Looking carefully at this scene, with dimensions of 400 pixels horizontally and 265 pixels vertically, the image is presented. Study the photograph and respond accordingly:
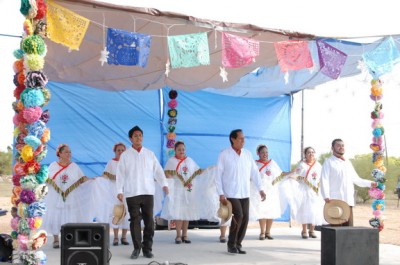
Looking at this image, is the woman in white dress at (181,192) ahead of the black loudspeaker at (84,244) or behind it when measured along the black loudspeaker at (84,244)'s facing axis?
behind

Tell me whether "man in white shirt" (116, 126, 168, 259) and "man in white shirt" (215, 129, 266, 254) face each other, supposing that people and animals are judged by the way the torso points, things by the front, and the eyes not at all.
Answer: no

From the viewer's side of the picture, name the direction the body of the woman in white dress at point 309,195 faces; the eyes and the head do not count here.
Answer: toward the camera

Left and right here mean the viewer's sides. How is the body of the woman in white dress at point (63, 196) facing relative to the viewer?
facing the viewer

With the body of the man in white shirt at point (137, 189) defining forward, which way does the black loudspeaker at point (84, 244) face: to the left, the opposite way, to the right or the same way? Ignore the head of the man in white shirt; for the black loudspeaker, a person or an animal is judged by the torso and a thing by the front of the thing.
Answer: the same way

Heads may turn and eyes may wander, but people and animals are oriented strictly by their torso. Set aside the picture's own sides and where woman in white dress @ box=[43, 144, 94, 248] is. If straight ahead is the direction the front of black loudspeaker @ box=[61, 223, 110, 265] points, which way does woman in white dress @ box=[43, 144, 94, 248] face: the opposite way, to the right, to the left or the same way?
the same way

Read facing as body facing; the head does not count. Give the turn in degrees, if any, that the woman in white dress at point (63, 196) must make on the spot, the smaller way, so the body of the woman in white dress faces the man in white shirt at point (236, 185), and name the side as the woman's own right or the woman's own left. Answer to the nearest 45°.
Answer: approximately 45° to the woman's own left

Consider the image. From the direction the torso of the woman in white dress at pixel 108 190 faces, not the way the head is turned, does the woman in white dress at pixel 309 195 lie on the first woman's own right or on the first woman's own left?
on the first woman's own left

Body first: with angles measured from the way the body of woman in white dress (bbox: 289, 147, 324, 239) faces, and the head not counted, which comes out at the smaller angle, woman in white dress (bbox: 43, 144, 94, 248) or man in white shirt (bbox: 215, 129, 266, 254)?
the man in white shirt

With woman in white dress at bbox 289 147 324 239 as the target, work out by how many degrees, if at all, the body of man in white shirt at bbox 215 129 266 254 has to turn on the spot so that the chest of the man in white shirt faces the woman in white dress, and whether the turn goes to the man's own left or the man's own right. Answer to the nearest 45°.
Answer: approximately 90° to the man's own left

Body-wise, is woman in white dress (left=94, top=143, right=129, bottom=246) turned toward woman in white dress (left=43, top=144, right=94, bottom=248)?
no

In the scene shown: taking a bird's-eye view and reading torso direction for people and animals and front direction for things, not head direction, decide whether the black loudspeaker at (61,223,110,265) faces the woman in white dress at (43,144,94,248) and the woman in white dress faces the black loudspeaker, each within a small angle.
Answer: no

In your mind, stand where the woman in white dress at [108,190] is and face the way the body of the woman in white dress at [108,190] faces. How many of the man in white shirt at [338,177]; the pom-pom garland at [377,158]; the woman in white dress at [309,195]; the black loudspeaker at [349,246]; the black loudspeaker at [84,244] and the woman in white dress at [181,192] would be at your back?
0

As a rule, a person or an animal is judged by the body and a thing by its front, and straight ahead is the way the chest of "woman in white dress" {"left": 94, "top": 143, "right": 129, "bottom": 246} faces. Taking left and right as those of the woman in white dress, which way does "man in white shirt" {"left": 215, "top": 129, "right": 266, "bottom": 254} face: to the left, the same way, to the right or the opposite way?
the same way

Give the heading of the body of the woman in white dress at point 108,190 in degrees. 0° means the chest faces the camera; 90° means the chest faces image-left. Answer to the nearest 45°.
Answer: approximately 315°

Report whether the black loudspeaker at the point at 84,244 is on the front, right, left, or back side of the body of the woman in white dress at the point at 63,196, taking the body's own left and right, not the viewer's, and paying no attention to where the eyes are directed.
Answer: front

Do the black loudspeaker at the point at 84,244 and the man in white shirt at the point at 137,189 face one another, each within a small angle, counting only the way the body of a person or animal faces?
no
